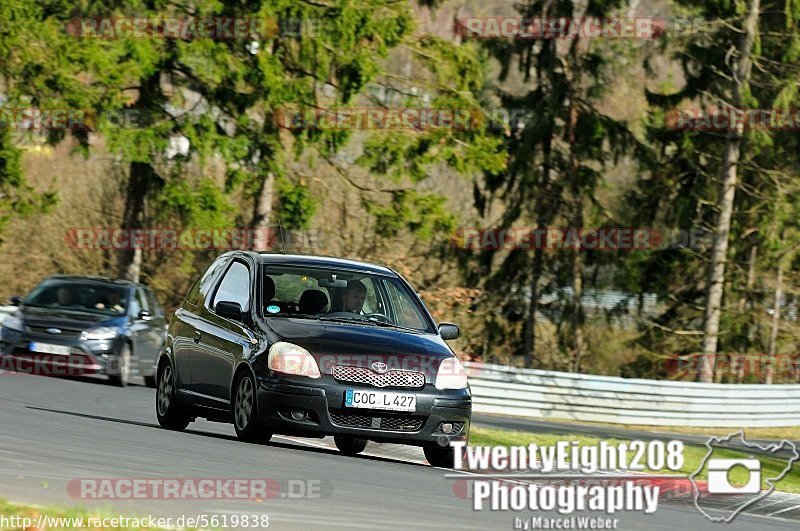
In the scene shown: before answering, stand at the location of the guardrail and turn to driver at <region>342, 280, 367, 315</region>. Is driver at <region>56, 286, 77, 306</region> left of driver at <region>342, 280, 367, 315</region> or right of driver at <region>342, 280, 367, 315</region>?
right

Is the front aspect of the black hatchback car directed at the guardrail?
no

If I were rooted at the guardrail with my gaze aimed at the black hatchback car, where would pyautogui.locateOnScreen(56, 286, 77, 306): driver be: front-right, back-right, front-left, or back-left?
front-right

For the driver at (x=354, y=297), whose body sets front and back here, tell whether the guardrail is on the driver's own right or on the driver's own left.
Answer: on the driver's own left

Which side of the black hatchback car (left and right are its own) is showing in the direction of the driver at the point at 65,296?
back

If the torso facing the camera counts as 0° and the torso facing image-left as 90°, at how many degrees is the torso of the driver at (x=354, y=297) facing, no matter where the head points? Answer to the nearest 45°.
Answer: approximately 315°

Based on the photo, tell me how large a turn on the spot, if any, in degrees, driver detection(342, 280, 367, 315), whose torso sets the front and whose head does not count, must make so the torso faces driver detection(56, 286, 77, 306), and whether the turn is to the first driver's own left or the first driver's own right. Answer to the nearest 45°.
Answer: approximately 180°

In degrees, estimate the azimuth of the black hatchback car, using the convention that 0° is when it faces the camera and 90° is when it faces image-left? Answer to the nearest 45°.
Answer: approximately 315°
